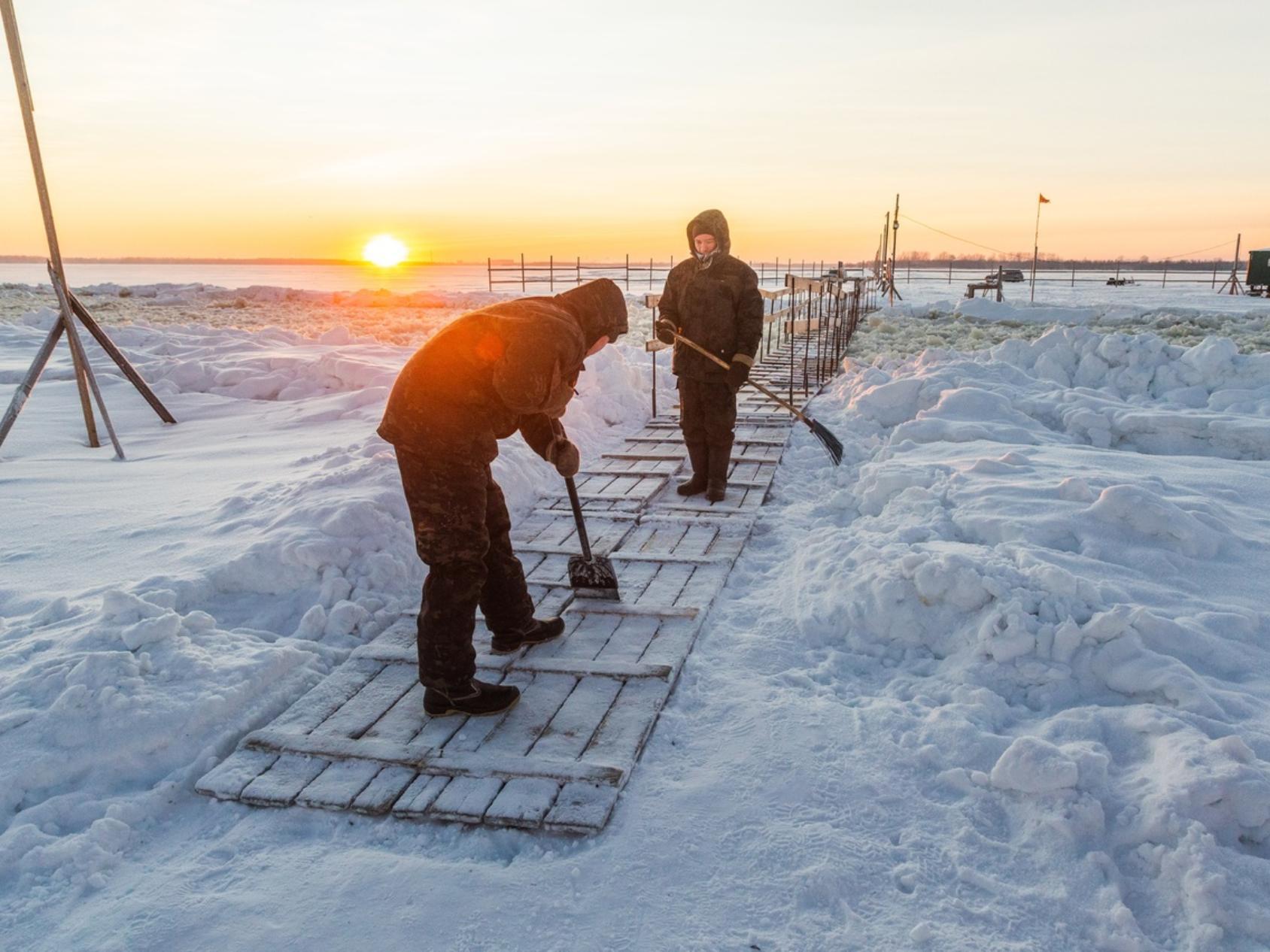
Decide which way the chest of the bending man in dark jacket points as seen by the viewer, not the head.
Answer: to the viewer's right

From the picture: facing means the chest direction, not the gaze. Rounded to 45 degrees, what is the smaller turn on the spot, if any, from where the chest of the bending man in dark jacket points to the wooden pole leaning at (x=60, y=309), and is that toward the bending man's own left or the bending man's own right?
approximately 135° to the bending man's own left

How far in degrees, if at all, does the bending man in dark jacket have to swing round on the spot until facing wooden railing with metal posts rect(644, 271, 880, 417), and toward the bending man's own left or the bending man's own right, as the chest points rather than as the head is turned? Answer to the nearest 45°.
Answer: approximately 45° to the bending man's own left

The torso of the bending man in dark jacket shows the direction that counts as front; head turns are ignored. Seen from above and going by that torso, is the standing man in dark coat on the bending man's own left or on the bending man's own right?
on the bending man's own left

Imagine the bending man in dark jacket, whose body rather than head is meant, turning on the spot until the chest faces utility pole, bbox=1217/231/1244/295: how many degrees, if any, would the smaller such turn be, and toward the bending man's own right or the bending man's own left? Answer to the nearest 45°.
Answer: approximately 45° to the bending man's own left
